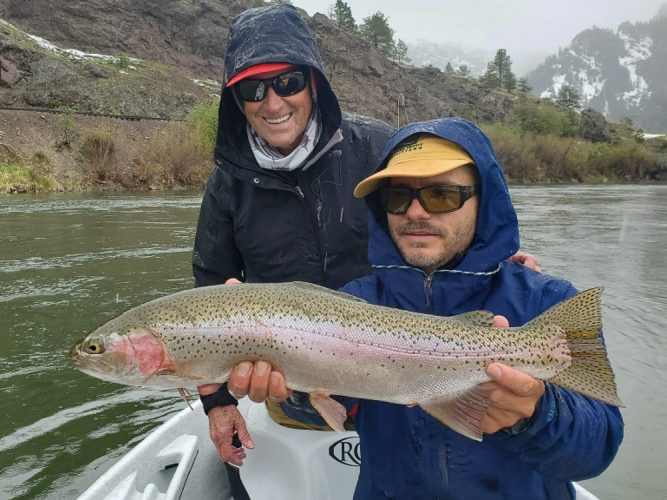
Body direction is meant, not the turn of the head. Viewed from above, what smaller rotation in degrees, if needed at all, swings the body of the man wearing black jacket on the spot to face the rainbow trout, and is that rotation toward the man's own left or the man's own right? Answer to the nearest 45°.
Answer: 0° — they already face it

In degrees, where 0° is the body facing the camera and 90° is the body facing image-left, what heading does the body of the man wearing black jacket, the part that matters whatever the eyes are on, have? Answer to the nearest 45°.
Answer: approximately 0°

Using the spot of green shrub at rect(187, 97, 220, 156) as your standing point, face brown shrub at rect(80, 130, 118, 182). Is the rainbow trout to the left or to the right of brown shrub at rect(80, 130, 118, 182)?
left

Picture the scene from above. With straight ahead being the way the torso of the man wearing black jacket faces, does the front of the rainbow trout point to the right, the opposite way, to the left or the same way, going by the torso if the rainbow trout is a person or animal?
to the right

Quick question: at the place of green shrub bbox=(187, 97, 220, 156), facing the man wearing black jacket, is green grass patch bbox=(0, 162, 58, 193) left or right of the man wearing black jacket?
right

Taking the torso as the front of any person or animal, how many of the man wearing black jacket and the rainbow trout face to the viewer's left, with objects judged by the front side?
1

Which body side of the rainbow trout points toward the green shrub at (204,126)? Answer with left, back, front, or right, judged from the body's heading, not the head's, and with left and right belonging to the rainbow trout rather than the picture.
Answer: right

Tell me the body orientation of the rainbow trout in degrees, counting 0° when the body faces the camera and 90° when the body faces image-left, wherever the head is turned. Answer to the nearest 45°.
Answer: approximately 90°

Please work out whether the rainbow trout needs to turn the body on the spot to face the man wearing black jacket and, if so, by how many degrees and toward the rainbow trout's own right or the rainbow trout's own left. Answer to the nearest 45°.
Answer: approximately 90° to the rainbow trout's own right

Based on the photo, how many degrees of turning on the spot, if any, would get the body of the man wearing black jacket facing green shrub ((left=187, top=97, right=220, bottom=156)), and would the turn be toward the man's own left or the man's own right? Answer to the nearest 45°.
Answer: approximately 180°
